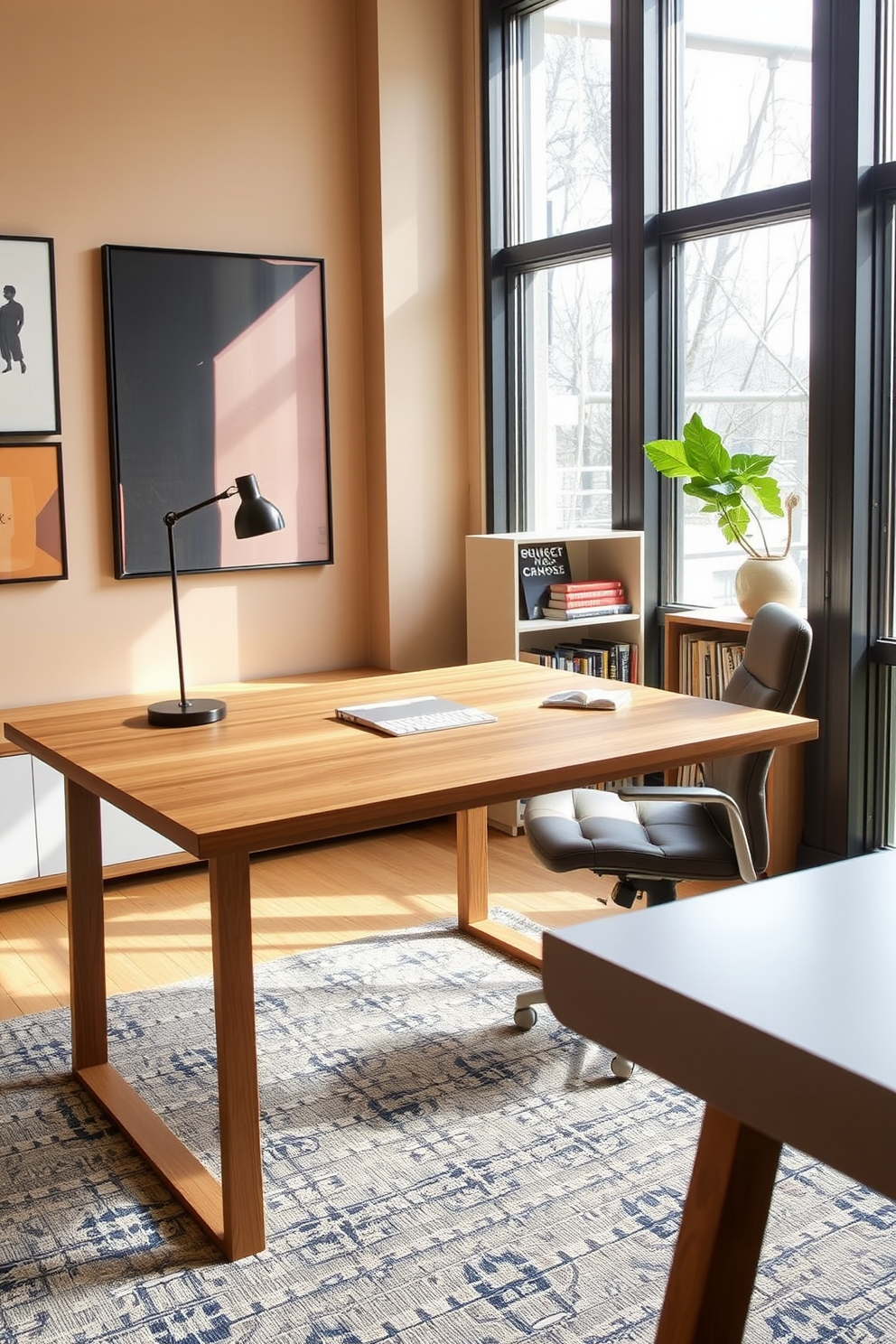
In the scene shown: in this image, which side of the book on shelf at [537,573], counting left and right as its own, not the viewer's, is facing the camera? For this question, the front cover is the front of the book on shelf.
front

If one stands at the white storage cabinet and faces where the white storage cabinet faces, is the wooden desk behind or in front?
in front

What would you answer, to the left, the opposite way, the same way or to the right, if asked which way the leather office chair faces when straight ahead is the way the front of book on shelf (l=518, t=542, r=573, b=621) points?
to the right

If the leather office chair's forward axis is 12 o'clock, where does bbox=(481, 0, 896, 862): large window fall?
The large window is roughly at 3 o'clock from the leather office chair.

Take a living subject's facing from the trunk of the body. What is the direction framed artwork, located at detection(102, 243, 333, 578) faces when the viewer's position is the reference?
facing the viewer and to the right of the viewer

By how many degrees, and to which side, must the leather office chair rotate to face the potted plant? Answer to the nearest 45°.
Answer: approximately 90° to its right

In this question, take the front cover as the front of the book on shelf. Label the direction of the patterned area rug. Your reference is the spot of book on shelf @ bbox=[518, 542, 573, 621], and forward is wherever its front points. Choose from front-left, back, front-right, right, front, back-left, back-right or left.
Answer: front

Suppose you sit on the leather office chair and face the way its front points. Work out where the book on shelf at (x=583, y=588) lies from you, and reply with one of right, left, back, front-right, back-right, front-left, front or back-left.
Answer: right

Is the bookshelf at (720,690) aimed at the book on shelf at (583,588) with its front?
no

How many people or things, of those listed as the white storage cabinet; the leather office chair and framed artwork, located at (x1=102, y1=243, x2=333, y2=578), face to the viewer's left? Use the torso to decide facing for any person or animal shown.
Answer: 1

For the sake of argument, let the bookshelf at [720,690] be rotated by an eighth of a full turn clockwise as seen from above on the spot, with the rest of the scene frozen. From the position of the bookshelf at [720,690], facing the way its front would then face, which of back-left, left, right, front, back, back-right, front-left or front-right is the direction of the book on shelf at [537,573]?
front-right

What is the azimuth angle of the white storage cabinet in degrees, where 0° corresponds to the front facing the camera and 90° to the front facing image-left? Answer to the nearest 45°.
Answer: approximately 315°

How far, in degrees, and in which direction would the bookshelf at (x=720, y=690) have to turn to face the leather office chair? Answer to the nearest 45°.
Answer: approximately 45° to its left

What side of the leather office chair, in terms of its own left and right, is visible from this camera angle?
left

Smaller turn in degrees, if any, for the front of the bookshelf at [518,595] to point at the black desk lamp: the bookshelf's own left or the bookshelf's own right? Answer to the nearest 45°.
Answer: approximately 45° to the bookshelf's own right

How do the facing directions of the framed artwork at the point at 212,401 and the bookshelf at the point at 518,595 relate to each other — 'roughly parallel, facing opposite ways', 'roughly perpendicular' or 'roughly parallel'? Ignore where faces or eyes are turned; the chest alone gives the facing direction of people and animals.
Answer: roughly parallel

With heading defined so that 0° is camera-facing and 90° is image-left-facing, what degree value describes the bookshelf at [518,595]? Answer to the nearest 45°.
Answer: approximately 315°

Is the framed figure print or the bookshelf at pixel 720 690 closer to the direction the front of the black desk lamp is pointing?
the bookshelf

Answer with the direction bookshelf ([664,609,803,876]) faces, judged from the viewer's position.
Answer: facing the viewer and to the left of the viewer
